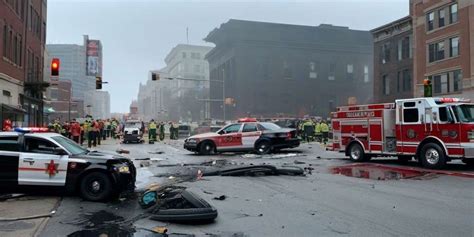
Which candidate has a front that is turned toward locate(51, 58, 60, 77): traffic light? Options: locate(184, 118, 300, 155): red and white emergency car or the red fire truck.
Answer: the red and white emergency car

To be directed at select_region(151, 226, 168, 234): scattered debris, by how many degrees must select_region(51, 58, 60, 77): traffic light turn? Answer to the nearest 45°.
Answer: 0° — it already faces it

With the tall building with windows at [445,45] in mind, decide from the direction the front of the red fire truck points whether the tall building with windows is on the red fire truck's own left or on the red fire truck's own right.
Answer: on the red fire truck's own left

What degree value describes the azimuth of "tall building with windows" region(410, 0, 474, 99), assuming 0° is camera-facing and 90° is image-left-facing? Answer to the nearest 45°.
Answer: approximately 45°

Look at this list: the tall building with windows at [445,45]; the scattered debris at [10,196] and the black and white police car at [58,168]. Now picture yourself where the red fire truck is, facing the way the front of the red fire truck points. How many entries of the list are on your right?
2

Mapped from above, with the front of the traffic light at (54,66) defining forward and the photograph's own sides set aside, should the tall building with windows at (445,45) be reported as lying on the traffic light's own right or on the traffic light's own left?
on the traffic light's own left

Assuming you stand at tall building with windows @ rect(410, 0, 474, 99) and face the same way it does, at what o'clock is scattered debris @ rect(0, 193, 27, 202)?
The scattered debris is roughly at 11 o'clock from the tall building with windows.

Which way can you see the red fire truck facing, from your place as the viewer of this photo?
facing the viewer and to the right of the viewer

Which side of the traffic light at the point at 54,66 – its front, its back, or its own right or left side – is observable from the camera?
front

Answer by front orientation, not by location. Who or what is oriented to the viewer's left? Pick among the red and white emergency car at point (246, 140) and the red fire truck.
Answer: the red and white emergency car

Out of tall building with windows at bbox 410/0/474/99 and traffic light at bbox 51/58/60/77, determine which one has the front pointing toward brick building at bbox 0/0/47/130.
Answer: the tall building with windows

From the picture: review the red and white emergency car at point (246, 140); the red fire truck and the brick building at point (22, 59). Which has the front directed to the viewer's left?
the red and white emergency car

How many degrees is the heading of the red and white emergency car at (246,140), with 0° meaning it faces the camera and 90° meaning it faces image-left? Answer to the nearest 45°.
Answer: approximately 90°

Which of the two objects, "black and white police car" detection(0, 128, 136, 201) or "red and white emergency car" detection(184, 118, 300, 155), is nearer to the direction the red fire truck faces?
the black and white police car
